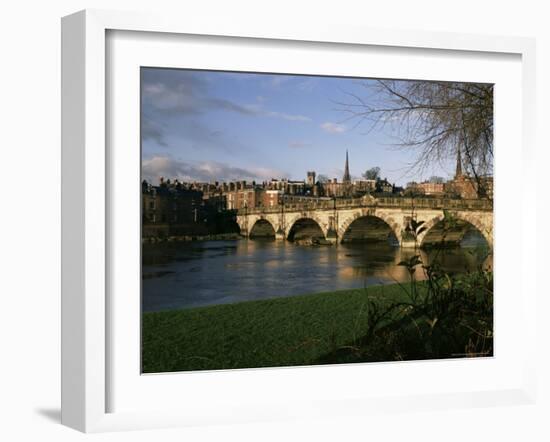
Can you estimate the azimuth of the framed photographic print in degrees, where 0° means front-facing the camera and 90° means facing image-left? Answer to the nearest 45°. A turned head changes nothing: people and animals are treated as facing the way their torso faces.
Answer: approximately 315°
